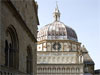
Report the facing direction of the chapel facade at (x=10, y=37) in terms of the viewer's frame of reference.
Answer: facing the viewer and to the right of the viewer
